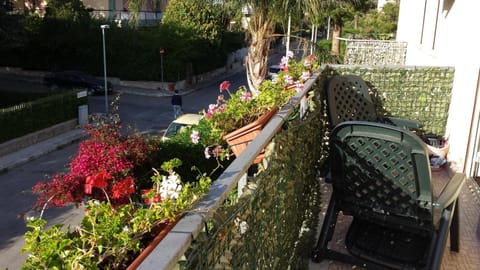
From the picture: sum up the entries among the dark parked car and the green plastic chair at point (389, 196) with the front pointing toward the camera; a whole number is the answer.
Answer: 0
